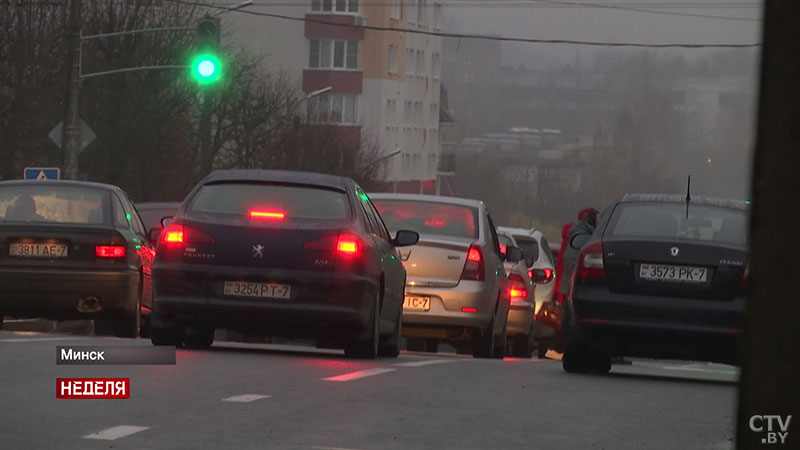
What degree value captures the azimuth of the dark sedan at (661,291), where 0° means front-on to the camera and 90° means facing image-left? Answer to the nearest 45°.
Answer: approximately 180°

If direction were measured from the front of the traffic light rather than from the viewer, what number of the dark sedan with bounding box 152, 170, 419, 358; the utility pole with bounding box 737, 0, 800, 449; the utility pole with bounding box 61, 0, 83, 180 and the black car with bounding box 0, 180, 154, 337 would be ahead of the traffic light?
3

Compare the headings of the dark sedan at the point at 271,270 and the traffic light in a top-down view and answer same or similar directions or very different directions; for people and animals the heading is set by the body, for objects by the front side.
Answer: very different directions

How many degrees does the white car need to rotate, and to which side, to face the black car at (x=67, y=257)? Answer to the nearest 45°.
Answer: approximately 135° to its left

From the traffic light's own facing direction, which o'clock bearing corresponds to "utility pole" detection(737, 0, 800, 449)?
The utility pole is roughly at 12 o'clock from the traffic light.

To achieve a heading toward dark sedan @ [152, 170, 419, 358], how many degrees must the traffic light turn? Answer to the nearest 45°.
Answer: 0° — it already faces it

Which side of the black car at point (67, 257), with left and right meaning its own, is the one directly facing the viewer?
back

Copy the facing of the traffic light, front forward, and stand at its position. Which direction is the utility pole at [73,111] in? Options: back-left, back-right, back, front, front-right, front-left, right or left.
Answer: back-right

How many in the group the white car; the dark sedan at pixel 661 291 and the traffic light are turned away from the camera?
2

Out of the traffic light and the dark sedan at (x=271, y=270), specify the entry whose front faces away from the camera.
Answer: the dark sedan

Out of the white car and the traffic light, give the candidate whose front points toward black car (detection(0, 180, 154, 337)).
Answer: the traffic light

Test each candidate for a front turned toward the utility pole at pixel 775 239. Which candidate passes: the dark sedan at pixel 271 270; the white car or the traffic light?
the traffic light

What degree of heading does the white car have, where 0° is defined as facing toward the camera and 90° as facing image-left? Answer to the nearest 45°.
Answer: approximately 180°

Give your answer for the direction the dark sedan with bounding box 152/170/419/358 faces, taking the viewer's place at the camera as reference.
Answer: facing away from the viewer

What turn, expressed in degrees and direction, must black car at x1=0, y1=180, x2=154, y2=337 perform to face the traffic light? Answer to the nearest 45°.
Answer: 0° — it already faces it

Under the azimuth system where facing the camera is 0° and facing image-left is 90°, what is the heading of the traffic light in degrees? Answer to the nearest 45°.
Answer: approximately 0°
